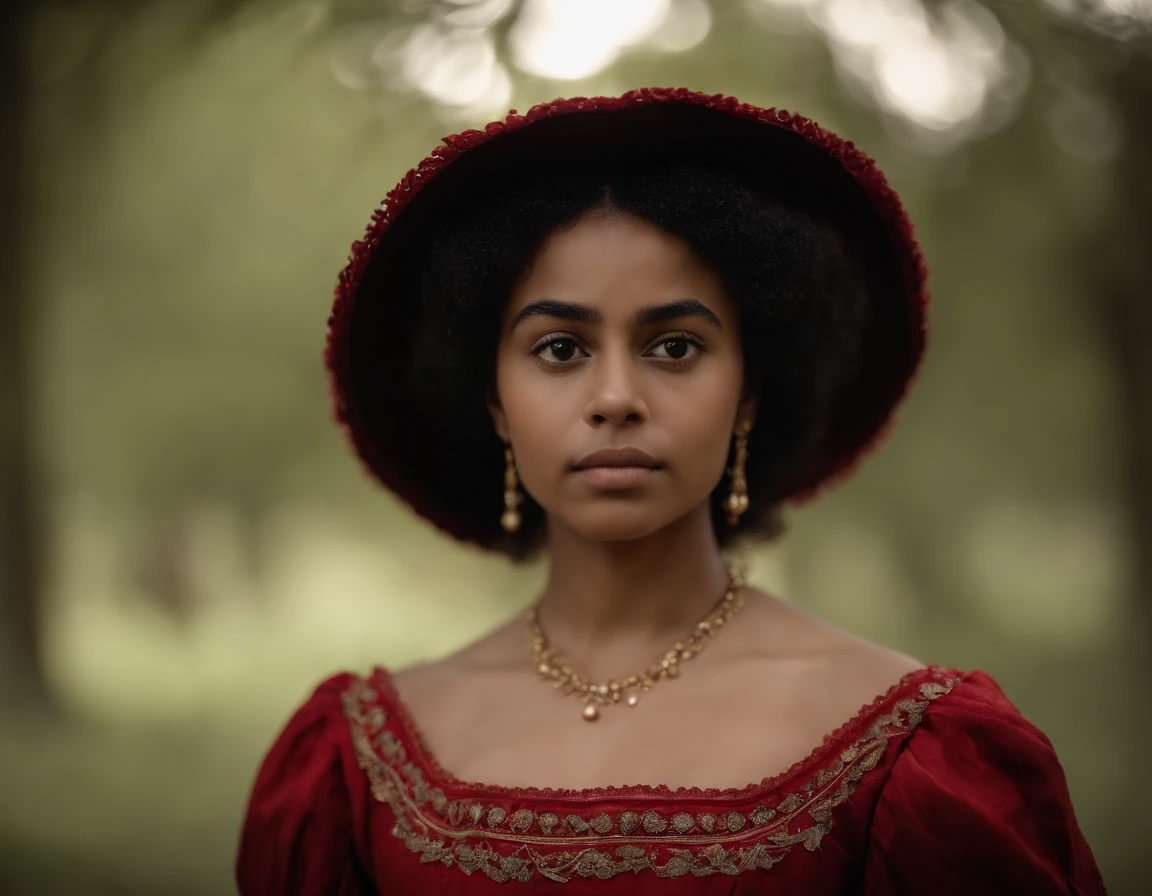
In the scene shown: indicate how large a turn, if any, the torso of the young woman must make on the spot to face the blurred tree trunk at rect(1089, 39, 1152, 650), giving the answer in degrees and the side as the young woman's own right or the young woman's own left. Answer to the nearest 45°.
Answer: approximately 135° to the young woman's own left

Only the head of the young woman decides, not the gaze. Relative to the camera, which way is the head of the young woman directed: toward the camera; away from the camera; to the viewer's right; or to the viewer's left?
toward the camera

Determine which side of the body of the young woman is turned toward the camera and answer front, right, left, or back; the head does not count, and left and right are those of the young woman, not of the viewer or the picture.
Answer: front
